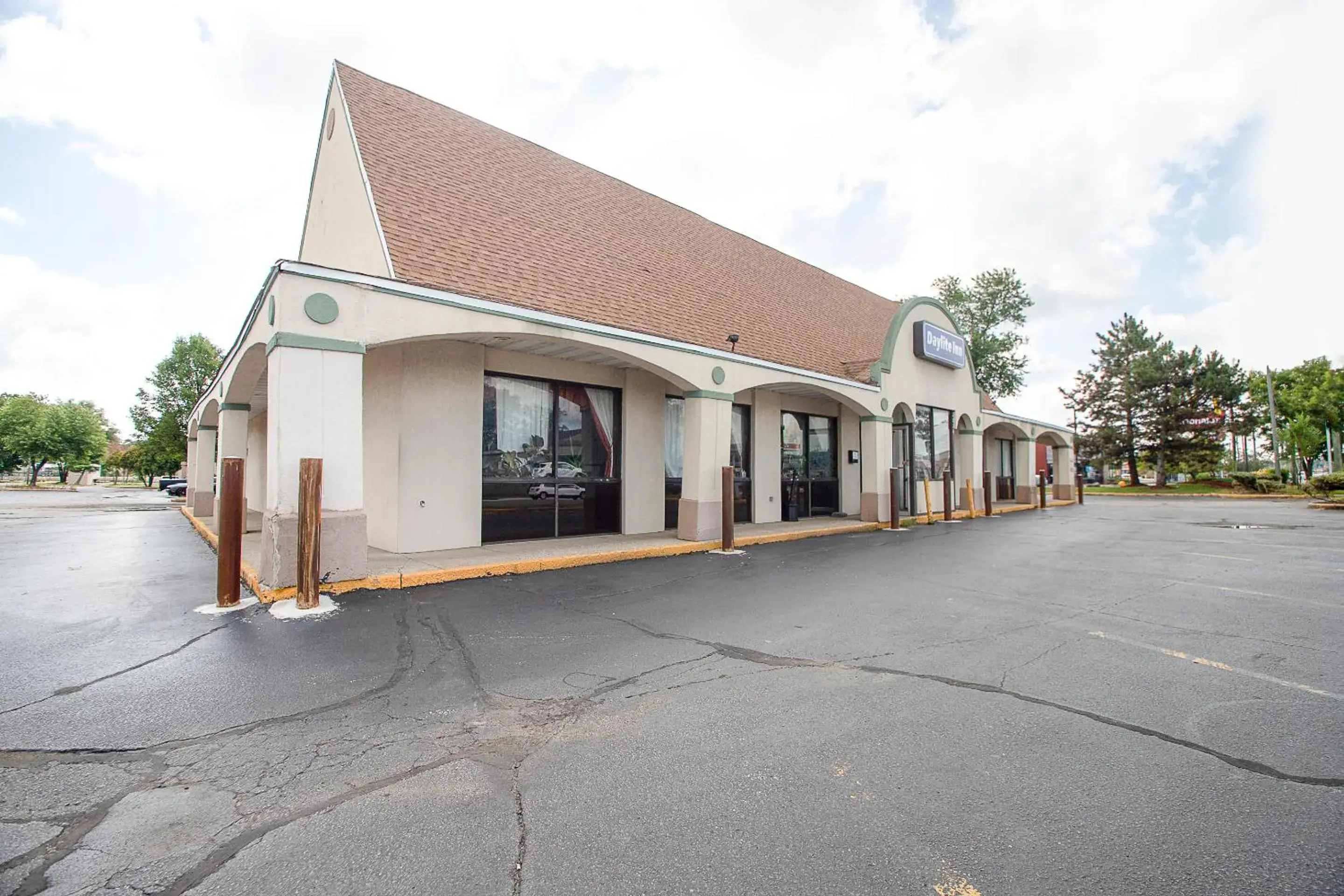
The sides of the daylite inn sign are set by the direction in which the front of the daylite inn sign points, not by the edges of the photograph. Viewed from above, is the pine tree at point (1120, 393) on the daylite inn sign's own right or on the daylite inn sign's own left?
on the daylite inn sign's own left

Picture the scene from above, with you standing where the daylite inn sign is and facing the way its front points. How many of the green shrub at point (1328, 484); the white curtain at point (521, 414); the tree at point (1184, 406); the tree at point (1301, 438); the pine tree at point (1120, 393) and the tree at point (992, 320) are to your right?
1

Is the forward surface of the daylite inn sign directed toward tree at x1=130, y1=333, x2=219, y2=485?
no

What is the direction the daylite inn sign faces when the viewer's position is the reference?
facing the viewer and to the right of the viewer

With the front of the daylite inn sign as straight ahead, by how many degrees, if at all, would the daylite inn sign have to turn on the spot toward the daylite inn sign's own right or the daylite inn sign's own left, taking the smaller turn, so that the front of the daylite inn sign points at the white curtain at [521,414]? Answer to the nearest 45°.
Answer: approximately 90° to the daylite inn sign's own right

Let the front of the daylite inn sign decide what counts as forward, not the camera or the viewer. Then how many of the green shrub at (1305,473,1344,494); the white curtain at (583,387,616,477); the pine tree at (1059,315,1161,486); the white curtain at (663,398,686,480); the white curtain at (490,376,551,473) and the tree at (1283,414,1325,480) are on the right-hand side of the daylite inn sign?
3

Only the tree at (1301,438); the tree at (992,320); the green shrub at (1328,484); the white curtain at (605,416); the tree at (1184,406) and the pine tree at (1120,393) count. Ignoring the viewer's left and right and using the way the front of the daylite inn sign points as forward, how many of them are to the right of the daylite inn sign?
1

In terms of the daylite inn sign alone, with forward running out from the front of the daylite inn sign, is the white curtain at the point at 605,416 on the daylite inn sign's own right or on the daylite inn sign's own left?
on the daylite inn sign's own right

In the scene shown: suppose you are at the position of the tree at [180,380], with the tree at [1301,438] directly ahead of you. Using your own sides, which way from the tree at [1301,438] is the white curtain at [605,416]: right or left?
right

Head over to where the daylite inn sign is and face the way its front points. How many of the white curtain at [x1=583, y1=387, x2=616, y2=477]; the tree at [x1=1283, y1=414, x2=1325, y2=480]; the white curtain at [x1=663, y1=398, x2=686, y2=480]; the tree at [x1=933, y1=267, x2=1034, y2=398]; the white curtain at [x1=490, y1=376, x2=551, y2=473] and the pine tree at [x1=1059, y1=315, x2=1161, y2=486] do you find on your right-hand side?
3

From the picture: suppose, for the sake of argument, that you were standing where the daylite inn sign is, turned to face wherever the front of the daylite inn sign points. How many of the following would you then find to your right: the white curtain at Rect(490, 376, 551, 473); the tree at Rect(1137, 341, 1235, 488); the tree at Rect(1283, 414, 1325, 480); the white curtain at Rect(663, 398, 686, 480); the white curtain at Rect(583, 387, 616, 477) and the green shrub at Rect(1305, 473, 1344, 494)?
3

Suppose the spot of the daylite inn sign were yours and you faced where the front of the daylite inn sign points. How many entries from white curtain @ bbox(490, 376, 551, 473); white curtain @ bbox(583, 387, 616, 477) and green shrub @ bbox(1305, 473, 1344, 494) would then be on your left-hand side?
1

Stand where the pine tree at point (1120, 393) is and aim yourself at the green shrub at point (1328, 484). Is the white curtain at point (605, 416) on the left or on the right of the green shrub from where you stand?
right

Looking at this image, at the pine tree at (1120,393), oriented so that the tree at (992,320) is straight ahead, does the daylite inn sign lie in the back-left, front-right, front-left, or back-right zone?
front-left

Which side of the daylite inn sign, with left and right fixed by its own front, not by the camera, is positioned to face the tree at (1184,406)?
left

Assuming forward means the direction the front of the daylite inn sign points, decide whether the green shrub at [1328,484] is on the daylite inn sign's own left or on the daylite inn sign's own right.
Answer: on the daylite inn sign's own left
